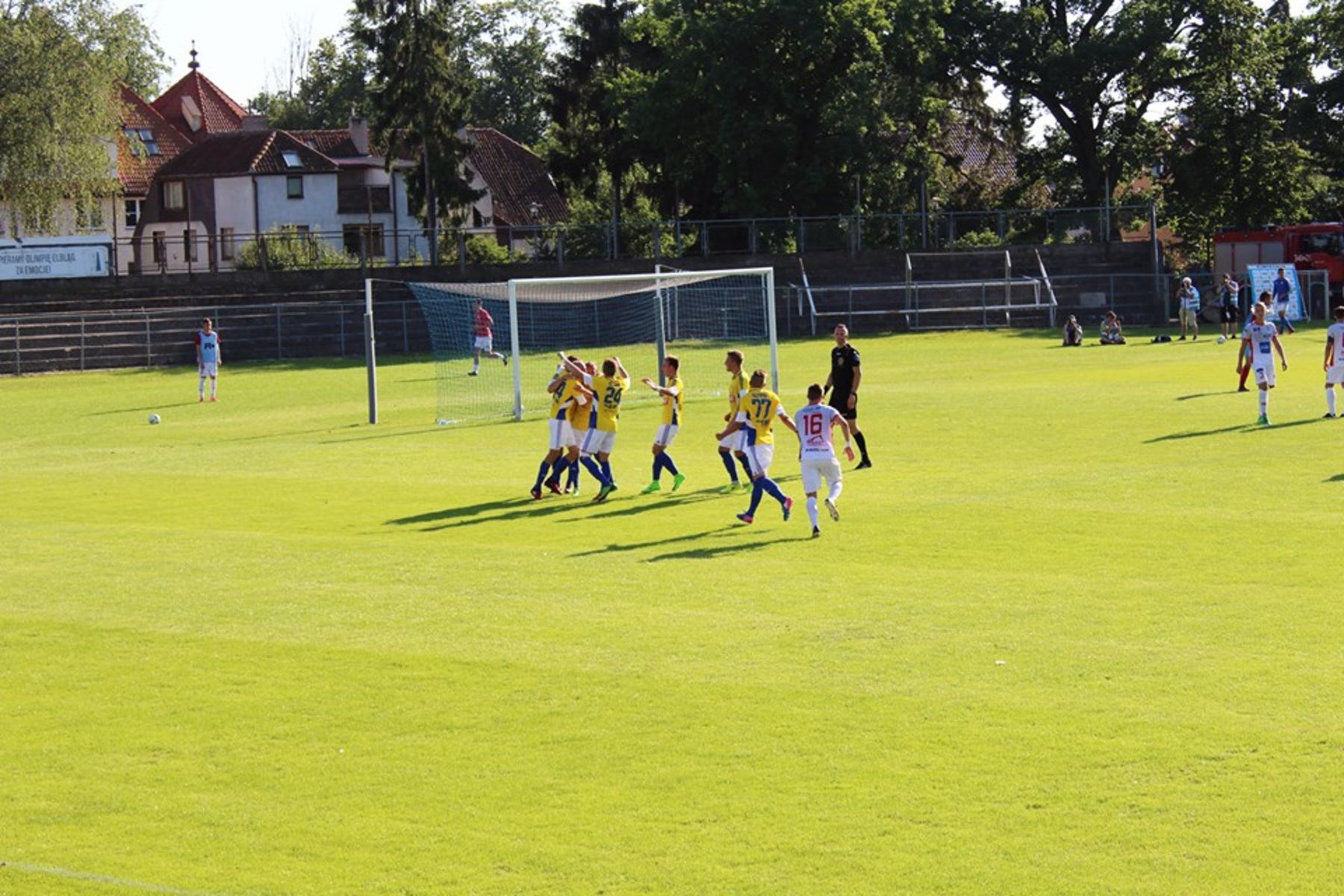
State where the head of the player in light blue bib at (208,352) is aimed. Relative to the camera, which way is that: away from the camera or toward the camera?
toward the camera

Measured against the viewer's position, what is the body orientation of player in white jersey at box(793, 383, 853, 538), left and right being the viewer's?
facing away from the viewer

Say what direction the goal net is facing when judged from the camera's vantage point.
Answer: facing the viewer and to the right of the viewer

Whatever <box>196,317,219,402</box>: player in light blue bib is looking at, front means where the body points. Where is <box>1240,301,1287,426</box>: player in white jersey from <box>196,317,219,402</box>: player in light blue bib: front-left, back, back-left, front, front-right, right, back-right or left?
front-left

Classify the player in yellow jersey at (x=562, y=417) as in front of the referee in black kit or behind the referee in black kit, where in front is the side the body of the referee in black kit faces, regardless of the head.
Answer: in front

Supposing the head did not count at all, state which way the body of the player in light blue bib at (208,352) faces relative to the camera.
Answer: toward the camera

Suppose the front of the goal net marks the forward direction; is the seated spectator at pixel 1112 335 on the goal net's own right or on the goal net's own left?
on the goal net's own left

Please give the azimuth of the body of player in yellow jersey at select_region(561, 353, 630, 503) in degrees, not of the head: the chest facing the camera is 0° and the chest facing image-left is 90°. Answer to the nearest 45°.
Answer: approximately 135°

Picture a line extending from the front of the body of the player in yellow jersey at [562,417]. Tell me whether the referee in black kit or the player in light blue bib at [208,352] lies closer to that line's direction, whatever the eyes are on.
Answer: the referee in black kit

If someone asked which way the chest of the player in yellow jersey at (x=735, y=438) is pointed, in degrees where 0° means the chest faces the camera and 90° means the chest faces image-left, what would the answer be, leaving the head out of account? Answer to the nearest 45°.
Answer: approximately 90°

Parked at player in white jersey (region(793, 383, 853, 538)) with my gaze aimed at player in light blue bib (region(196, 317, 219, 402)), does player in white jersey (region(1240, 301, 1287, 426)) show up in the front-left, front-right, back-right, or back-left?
front-right

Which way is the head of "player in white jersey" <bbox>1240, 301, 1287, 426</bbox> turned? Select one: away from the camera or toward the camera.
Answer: toward the camera

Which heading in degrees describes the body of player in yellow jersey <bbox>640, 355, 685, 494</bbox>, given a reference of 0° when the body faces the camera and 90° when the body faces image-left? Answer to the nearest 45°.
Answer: approximately 90°
